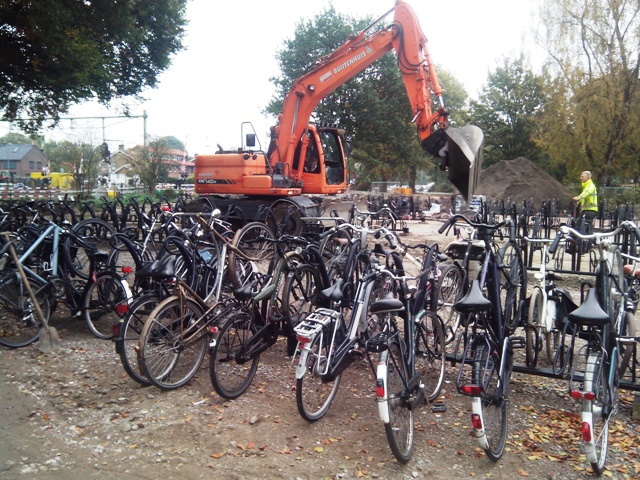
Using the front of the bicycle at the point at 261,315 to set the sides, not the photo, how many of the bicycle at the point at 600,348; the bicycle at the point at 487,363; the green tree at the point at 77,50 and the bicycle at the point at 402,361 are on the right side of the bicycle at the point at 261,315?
3

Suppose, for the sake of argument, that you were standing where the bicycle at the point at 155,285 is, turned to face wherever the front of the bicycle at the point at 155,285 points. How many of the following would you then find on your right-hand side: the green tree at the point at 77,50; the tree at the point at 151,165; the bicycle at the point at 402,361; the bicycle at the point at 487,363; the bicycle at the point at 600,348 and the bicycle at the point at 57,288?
3

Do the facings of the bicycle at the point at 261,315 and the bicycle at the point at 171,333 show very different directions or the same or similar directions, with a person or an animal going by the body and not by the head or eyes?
same or similar directions

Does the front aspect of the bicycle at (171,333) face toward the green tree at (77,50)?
no

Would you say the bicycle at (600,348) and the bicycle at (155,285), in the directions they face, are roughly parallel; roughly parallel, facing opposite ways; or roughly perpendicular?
roughly parallel

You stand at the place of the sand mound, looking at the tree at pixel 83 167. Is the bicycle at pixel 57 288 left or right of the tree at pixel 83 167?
left

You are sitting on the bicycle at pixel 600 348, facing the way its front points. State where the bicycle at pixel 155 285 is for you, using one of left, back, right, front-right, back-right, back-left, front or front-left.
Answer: left

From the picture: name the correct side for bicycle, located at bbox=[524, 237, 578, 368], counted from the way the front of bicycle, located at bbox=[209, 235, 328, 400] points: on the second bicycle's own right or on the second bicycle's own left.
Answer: on the second bicycle's own right

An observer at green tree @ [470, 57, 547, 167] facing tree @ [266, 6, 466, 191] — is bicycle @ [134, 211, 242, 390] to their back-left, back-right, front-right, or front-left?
front-left

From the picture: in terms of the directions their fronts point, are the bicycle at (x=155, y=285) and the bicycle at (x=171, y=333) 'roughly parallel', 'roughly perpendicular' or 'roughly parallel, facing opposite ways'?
roughly parallel

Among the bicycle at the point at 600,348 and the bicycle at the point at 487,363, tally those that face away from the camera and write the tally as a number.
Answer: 2

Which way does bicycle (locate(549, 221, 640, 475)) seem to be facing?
away from the camera

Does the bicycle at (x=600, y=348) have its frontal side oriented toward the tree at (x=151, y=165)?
no

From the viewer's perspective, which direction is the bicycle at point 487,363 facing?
away from the camera

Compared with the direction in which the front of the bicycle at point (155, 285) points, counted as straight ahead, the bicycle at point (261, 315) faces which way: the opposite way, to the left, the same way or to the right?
the same way

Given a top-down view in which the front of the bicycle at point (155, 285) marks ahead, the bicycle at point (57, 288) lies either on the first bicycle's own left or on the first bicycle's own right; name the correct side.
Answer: on the first bicycle's own left

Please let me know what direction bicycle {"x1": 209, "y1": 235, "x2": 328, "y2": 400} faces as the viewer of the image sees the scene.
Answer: facing away from the viewer and to the right of the viewer

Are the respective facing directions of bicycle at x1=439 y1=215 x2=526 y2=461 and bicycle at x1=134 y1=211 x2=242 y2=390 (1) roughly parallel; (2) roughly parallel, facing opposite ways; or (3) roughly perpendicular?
roughly parallel
